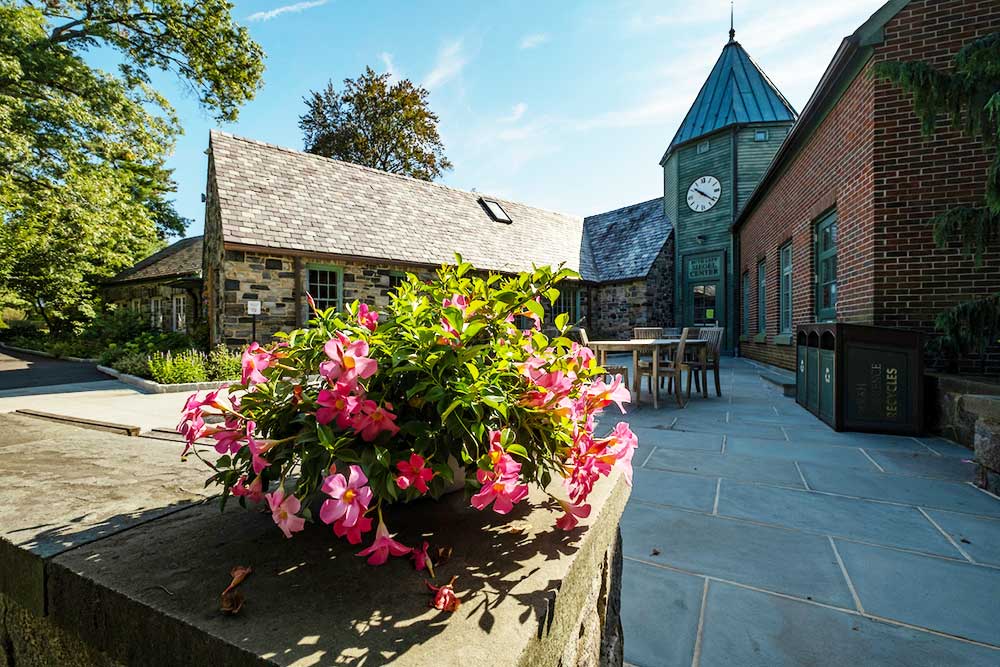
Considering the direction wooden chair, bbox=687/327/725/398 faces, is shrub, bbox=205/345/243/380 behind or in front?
in front

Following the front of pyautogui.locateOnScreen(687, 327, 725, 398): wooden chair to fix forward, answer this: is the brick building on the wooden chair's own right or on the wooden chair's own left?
on the wooden chair's own left

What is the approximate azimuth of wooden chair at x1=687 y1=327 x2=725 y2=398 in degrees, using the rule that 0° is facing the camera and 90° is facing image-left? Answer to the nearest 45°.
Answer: approximately 45°

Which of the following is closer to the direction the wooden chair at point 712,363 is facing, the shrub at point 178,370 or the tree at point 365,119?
the shrub

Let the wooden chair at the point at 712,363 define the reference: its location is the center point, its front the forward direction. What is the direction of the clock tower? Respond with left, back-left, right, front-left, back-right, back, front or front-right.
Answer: back-right

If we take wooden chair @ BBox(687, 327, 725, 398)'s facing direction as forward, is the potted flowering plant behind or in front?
in front

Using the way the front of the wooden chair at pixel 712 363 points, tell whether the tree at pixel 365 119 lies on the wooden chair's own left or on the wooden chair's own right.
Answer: on the wooden chair's own right

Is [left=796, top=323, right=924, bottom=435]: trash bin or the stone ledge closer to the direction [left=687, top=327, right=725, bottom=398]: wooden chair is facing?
the stone ledge

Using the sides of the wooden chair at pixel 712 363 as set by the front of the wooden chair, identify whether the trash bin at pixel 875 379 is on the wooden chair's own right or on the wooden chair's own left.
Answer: on the wooden chair's own left

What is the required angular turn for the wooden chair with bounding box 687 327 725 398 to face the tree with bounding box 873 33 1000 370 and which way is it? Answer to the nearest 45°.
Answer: approximately 90° to its left
